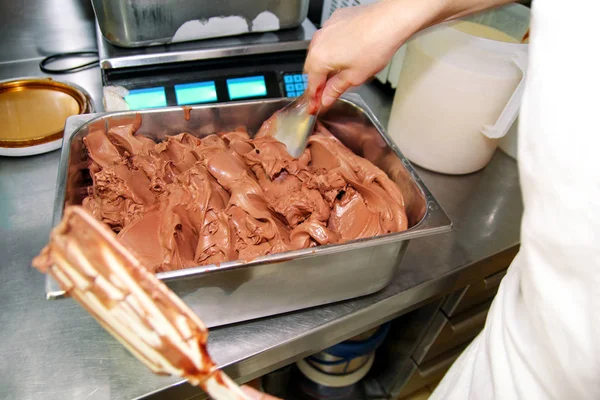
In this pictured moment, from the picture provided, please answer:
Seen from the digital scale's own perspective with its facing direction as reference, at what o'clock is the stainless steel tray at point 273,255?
The stainless steel tray is roughly at 12 o'clock from the digital scale.

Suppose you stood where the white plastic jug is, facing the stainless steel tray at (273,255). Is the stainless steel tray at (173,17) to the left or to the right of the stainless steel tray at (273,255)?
right

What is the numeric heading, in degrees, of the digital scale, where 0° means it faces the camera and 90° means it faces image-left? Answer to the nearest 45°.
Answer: approximately 0°
